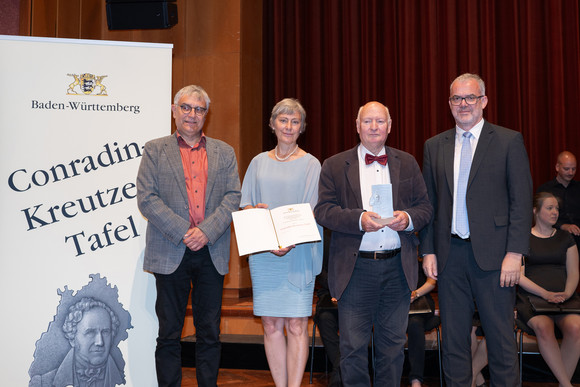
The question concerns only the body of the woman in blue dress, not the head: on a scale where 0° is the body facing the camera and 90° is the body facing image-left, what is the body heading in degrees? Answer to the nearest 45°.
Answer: approximately 0°

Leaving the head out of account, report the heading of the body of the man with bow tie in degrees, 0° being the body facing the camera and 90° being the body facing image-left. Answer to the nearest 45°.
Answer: approximately 0°

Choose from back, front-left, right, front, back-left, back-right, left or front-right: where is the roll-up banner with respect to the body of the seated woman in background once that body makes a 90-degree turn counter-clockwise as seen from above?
back
